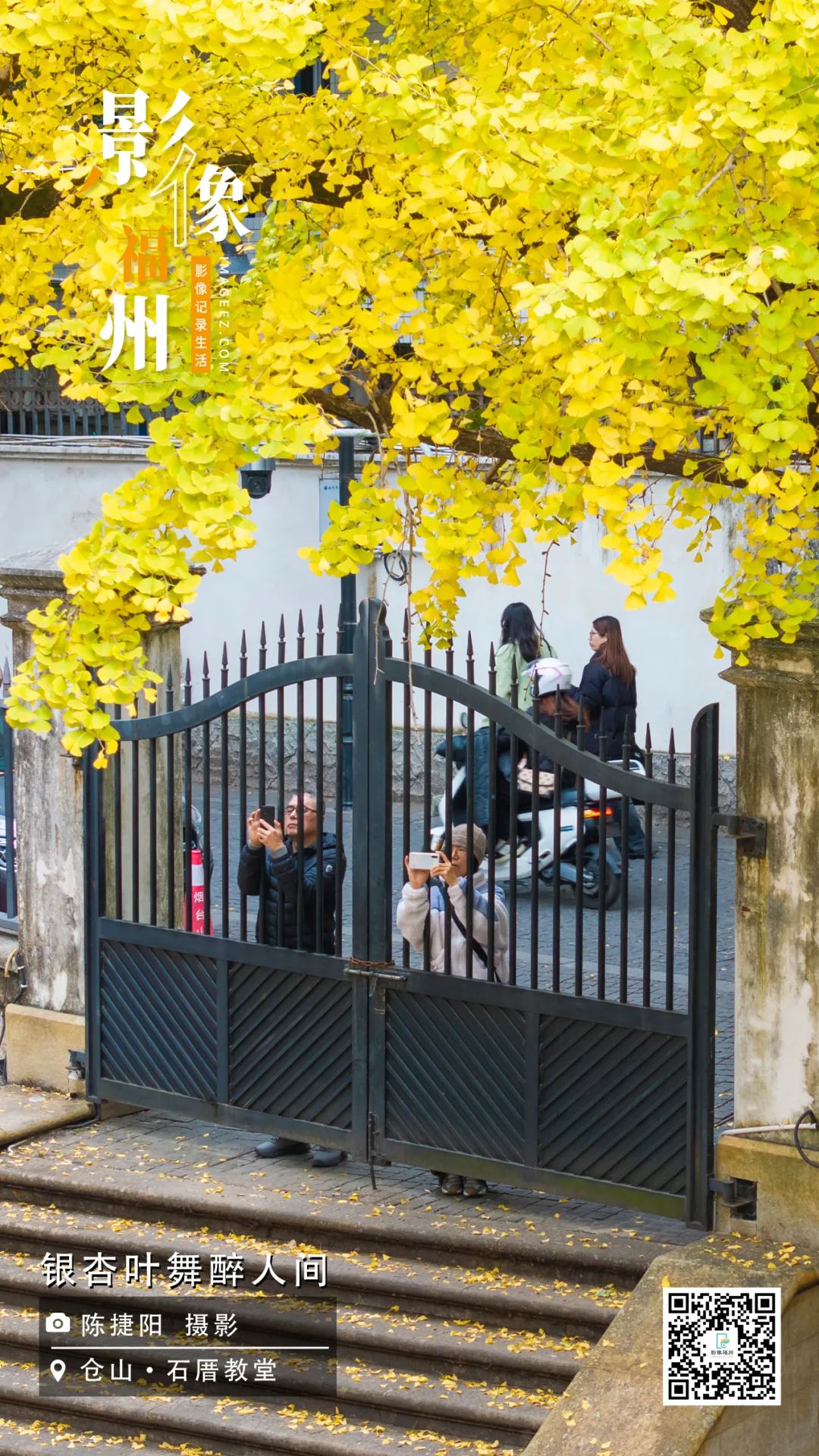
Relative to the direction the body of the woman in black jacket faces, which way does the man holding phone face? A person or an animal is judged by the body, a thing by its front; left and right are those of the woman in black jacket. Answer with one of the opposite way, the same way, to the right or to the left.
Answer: to the left

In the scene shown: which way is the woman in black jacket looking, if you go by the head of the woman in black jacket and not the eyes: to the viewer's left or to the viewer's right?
to the viewer's left

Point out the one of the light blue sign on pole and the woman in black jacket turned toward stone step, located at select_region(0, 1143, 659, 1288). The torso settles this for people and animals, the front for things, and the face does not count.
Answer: the light blue sign on pole

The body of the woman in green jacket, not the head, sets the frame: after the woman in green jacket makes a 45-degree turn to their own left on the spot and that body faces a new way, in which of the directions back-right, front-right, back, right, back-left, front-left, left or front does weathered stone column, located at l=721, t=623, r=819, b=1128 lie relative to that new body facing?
back-left

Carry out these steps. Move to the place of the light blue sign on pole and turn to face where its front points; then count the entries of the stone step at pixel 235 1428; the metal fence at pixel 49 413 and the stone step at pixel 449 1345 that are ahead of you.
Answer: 2
